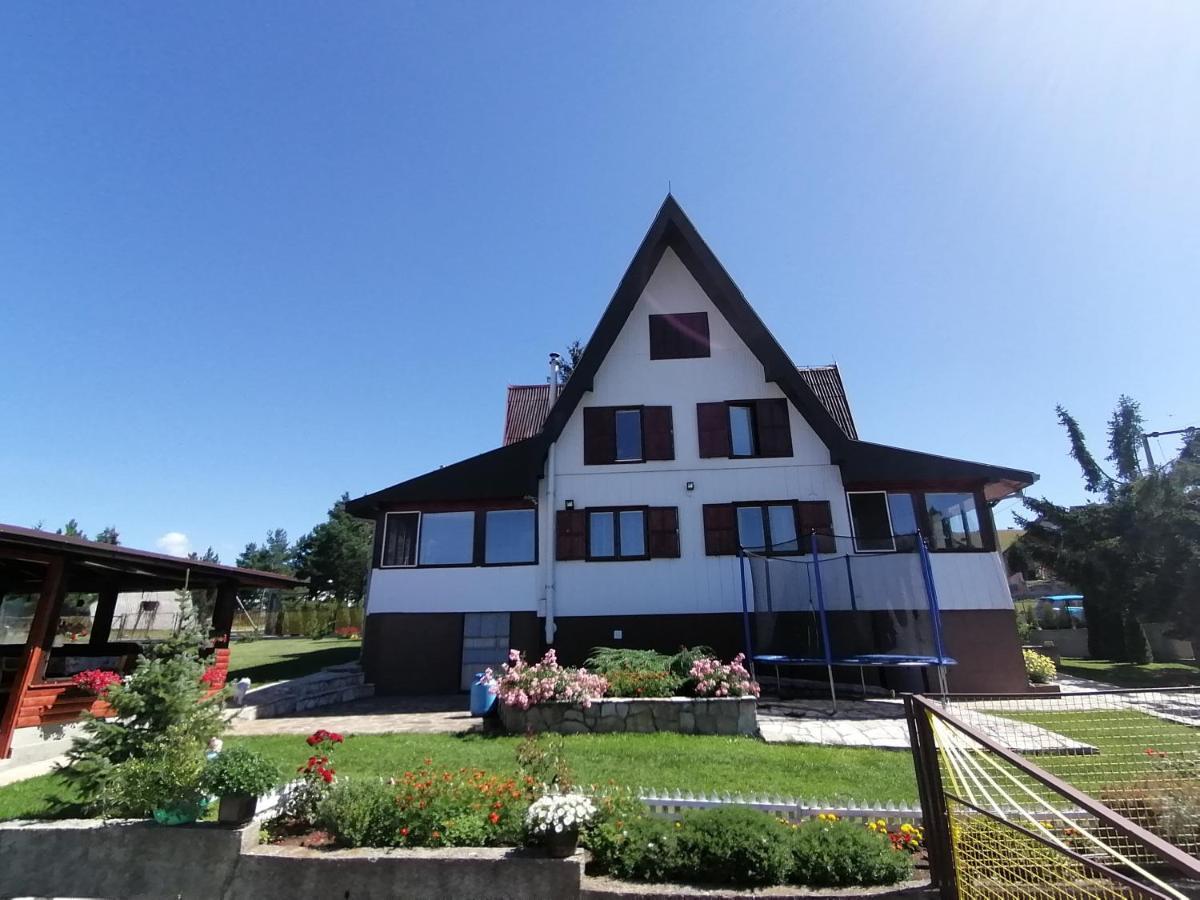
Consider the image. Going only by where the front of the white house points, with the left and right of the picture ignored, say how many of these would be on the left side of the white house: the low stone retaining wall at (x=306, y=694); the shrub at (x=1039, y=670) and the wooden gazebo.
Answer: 1

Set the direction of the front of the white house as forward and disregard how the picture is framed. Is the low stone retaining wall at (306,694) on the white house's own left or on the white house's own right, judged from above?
on the white house's own right

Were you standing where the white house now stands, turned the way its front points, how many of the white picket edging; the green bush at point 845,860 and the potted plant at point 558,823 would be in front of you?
3

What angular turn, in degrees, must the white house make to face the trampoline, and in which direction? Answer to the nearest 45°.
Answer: approximately 90° to its left

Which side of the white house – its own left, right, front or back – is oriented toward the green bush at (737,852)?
front

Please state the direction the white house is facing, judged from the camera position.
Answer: facing the viewer

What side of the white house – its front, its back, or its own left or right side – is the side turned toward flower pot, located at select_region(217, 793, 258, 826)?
front

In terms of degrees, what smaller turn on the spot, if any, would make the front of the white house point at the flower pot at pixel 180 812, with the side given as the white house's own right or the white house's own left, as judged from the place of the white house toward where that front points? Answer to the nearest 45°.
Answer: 0° — it already faces it

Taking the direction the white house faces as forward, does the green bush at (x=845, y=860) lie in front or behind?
in front

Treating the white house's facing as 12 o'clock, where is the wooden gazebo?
The wooden gazebo is roughly at 2 o'clock from the white house.

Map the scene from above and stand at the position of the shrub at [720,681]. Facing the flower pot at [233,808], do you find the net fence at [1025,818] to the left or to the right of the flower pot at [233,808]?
left

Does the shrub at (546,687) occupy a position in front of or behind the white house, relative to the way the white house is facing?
in front

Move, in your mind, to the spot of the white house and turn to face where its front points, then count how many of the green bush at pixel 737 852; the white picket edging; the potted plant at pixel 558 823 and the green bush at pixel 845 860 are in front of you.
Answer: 4
